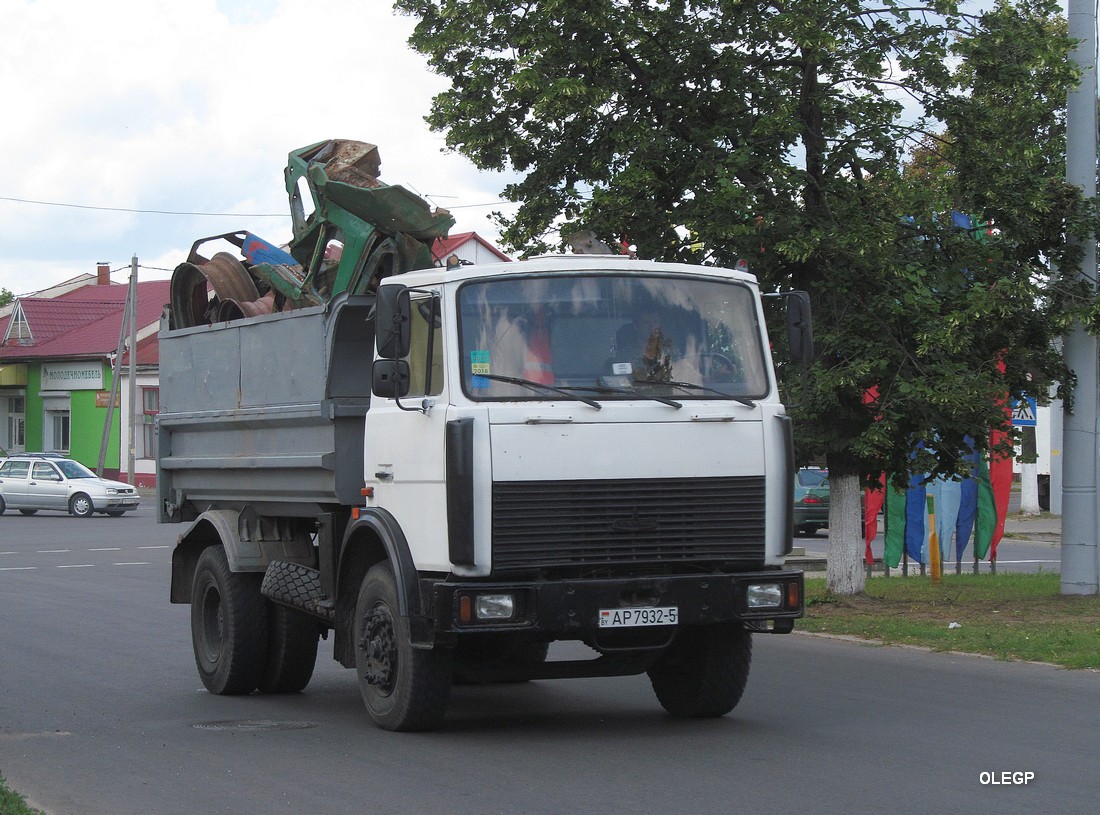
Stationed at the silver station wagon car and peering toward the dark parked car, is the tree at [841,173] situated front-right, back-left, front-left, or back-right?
front-right

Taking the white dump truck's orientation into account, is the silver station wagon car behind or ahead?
behind

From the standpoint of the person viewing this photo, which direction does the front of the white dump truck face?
facing the viewer and to the right of the viewer

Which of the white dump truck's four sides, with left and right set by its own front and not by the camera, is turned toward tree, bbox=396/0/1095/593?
left

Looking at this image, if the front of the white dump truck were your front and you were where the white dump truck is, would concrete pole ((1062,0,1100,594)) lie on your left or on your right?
on your left

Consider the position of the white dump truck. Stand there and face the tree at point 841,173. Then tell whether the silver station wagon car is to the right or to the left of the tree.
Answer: left

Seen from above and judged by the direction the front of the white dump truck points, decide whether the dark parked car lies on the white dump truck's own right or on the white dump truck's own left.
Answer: on the white dump truck's own left
